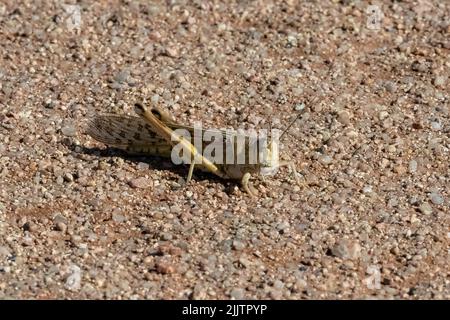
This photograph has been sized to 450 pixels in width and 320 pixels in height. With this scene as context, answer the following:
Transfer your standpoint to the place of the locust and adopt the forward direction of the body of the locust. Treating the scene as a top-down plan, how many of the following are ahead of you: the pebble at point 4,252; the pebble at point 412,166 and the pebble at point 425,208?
2

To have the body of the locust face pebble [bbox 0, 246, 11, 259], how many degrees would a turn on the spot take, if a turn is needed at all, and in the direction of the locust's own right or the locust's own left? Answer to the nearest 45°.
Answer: approximately 135° to the locust's own right

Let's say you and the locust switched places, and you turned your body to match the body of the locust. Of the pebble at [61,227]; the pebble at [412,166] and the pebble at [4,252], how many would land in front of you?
1

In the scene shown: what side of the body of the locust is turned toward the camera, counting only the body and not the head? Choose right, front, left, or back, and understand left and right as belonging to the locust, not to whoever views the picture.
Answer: right
